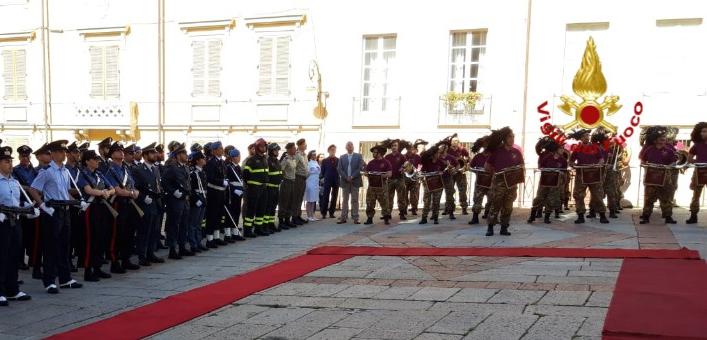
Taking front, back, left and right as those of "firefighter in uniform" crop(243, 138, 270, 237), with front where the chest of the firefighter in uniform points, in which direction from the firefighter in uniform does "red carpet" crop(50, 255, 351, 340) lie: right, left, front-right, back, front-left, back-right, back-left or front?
front-right

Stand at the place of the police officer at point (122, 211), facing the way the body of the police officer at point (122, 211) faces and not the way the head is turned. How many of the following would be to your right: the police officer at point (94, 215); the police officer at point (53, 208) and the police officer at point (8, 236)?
3

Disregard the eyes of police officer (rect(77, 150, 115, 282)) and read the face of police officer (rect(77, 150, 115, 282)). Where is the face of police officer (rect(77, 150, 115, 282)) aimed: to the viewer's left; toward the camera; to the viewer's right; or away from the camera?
to the viewer's right

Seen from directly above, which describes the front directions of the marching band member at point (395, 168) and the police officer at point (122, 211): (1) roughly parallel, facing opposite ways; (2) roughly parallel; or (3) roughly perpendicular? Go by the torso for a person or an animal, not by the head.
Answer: roughly perpendicular

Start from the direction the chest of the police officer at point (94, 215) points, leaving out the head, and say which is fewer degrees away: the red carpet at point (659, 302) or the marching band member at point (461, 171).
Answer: the red carpet

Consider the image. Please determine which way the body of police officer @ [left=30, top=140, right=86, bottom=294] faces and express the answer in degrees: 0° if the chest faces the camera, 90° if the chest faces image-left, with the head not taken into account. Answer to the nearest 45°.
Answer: approximately 315°
